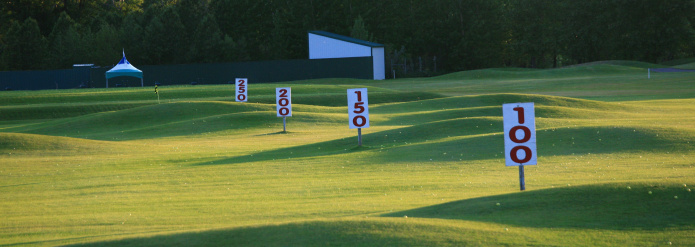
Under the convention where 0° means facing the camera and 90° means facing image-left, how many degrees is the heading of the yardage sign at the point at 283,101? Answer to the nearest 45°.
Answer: approximately 0°

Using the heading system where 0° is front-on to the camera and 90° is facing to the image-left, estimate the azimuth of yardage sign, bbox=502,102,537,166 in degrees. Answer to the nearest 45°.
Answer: approximately 0°

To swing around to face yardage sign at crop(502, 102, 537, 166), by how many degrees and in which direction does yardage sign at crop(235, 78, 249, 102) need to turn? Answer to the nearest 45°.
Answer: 0° — it already faces it

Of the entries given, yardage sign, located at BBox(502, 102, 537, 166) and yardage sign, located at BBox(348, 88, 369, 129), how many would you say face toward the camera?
2

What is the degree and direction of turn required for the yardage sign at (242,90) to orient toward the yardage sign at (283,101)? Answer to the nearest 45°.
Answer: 0° — it already faces it
